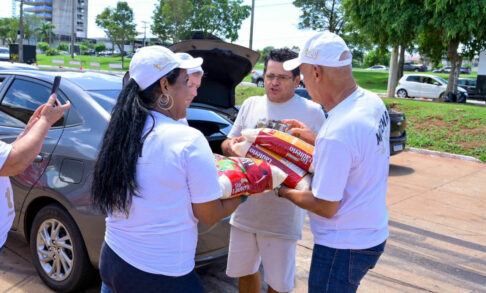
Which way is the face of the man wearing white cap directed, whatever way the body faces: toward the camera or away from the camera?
away from the camera

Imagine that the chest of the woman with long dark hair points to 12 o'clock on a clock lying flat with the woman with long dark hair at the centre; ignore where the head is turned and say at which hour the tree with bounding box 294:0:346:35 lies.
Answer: The tree is roughly at 11 o'clock from the woman with long dark hair.

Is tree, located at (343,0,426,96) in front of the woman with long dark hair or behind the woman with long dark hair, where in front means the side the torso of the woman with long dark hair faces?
in front

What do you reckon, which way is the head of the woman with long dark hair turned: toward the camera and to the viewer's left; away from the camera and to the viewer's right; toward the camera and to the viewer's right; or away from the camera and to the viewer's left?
away from the camera and to the viewer's right

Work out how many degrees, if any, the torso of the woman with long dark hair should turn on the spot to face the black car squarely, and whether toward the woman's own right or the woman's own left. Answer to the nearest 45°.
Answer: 0° — they already face it

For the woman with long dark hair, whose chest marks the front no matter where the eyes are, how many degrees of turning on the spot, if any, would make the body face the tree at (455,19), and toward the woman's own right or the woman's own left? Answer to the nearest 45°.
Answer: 0° — they already face it

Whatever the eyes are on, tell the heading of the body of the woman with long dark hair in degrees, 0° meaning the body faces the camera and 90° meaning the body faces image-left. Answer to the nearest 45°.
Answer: approximately 225°

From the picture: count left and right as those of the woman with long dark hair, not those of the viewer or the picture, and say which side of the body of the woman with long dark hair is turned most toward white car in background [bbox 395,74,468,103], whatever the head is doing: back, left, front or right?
front
